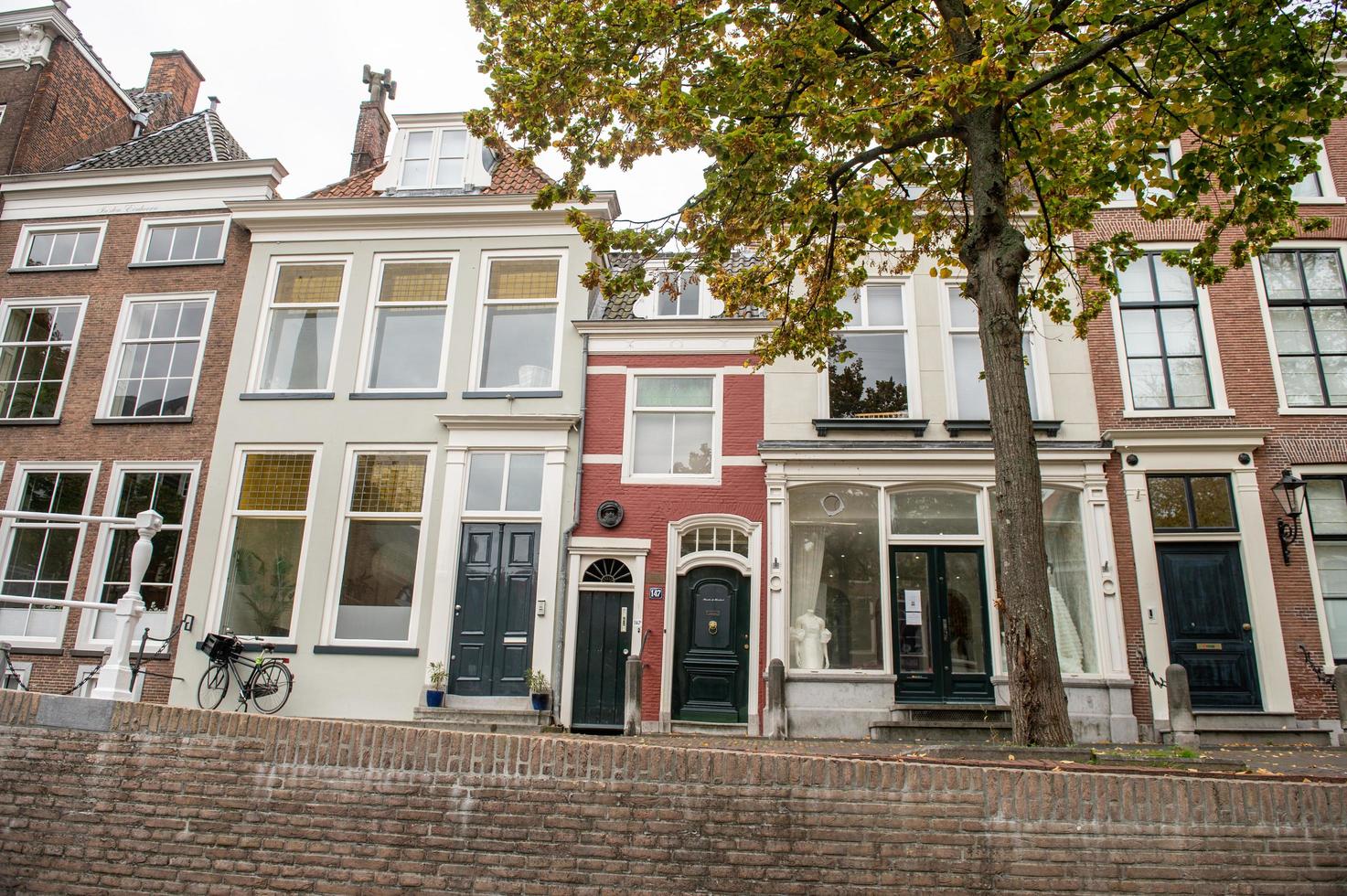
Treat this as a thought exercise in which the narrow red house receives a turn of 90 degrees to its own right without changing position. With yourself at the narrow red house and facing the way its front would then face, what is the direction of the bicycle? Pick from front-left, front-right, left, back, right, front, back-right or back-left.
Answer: front

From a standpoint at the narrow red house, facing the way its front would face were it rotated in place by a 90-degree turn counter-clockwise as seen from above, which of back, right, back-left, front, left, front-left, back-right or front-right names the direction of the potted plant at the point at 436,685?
back

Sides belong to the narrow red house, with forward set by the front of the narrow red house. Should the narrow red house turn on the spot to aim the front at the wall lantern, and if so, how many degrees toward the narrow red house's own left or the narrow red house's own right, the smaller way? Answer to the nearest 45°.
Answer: approximately 90° to the narrow red house's own left

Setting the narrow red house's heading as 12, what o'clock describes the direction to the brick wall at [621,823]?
The brick wall is roughly at 12 o'clock from the narrow red house.

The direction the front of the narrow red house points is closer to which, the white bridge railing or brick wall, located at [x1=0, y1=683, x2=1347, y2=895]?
the brick wall

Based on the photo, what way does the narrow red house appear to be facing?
toward the camera

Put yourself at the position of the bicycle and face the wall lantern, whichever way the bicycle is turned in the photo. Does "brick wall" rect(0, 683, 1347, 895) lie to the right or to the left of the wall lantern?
right

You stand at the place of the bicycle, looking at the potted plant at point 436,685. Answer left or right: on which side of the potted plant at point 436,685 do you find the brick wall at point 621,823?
right

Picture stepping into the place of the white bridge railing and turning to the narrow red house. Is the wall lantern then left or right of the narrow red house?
right
